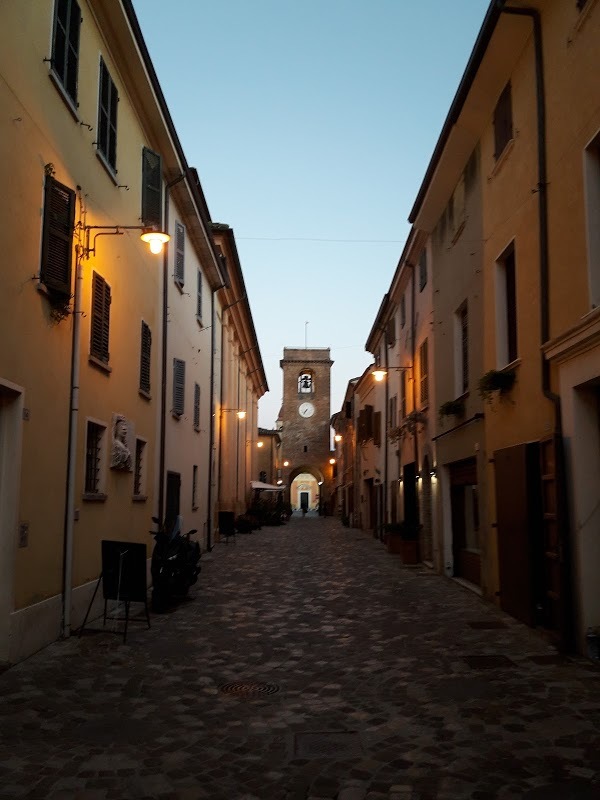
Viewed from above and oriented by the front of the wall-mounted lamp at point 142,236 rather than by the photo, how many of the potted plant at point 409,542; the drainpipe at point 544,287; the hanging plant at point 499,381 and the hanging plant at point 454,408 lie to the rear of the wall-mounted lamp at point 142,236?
0

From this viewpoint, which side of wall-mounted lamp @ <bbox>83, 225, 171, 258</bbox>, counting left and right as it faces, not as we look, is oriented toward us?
right

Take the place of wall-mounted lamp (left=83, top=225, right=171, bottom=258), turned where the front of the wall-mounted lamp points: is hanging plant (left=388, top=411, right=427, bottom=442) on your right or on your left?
on your left

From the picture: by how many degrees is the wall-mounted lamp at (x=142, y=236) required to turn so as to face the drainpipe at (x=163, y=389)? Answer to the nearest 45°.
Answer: approximately 90° to its left

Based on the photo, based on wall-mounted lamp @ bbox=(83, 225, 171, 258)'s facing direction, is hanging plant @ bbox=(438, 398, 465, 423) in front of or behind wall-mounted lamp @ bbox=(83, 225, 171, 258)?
in front

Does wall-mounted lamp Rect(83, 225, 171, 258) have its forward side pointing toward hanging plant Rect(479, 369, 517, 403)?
yes

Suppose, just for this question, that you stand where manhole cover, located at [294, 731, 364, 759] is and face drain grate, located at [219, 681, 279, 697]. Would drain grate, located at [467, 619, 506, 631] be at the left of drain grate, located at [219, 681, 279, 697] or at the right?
right

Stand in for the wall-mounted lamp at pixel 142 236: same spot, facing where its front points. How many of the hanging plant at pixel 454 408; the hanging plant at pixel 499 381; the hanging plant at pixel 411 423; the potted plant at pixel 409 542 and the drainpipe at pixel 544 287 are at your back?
0

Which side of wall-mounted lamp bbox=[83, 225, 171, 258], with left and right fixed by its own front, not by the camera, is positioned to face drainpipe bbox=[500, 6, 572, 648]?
front
